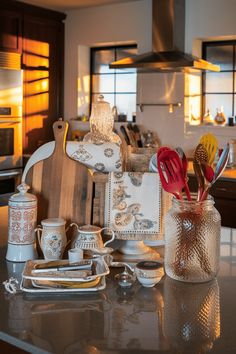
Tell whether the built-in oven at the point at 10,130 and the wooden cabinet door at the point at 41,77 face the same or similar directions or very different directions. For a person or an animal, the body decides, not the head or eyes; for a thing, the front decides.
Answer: same or similar directions

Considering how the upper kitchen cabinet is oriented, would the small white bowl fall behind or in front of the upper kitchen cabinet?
in front

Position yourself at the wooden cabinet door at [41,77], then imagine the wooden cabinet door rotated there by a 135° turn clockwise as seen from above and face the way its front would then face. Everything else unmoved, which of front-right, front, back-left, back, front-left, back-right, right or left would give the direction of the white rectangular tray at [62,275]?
left

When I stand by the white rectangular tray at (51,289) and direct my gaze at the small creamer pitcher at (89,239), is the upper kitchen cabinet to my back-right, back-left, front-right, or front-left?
front-left

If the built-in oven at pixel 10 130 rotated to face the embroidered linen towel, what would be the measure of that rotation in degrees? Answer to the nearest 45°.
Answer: approximately 45° to its right

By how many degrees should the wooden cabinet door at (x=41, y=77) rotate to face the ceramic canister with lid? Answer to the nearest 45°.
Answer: approximately 45° to its right

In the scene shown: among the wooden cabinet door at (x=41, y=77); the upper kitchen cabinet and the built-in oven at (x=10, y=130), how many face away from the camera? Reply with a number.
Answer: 0

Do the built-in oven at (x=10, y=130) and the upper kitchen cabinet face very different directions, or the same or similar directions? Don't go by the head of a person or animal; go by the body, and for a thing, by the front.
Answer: same or similar directions

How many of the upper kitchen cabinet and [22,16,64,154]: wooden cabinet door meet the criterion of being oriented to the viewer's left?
0

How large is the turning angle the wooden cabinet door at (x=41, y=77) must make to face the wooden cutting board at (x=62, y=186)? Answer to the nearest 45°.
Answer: approximately 45° to its right

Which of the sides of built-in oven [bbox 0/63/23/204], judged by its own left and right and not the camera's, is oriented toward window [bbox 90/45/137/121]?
left

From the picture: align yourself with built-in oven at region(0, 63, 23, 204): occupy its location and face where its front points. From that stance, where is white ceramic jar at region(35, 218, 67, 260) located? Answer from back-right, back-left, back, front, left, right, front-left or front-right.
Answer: front-right
